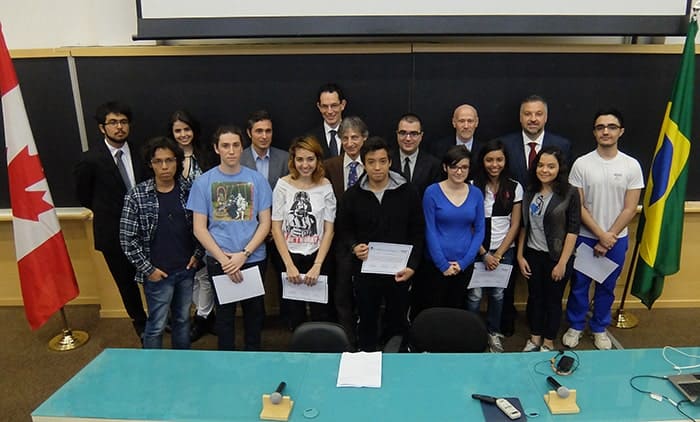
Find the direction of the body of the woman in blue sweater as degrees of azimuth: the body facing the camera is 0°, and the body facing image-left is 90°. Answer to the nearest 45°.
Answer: approximately 0°

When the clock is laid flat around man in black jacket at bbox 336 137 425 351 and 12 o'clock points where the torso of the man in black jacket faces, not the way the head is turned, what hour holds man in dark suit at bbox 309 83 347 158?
The man in dark suit is roughly at 5 o'clock from the man in black jacket.

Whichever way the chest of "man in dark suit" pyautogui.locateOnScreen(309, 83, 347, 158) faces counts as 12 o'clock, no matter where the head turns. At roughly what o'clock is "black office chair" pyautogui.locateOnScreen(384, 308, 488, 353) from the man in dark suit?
The black office chair is roughly at 11 o'clock from the man in dark suit.

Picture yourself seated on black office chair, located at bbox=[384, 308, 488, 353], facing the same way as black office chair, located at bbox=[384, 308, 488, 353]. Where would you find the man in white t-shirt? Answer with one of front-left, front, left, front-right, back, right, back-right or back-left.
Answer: back

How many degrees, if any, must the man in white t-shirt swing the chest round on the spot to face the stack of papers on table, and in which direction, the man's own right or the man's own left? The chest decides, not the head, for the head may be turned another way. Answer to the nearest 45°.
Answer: approximately 45° to the man's own right
